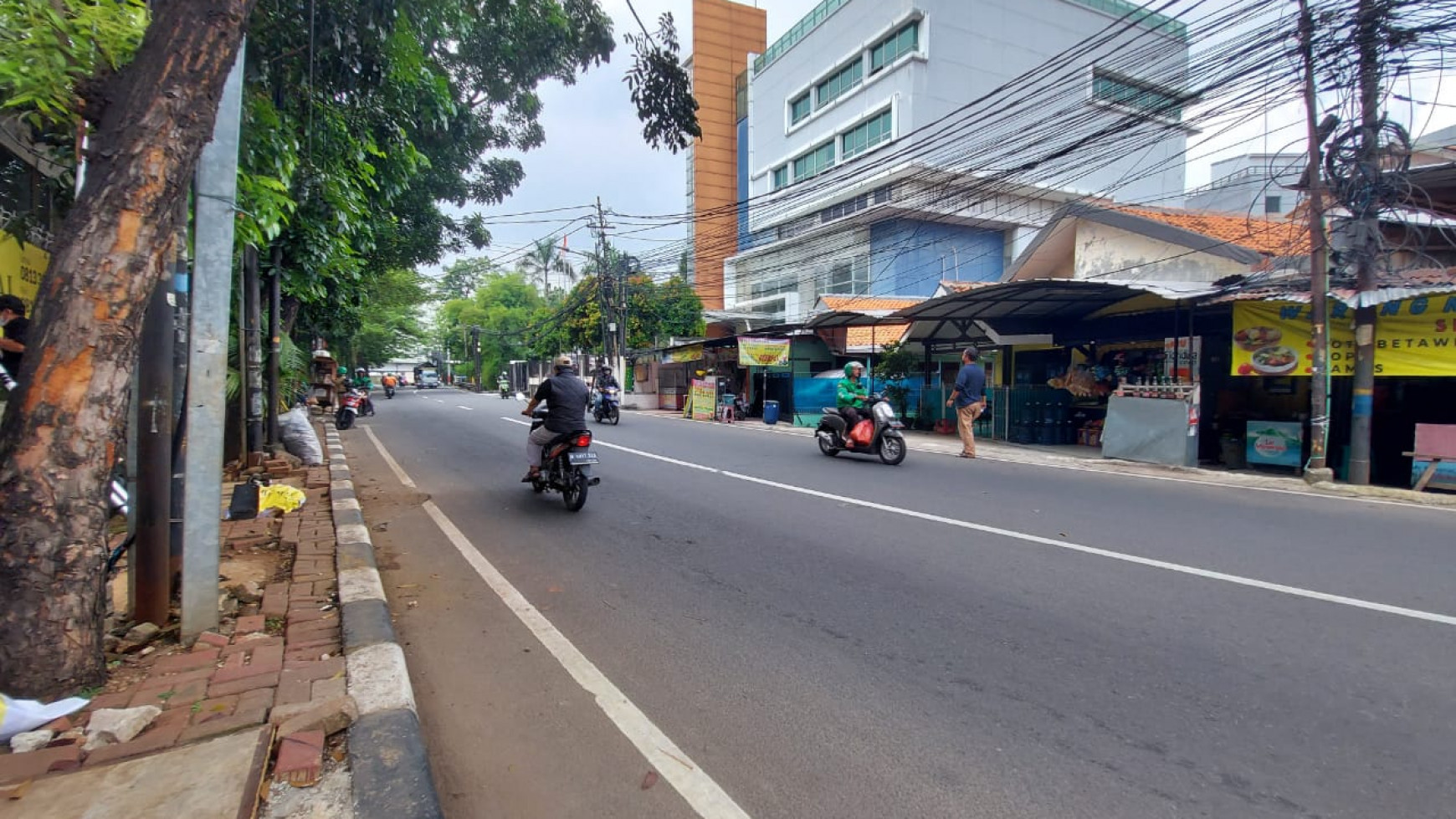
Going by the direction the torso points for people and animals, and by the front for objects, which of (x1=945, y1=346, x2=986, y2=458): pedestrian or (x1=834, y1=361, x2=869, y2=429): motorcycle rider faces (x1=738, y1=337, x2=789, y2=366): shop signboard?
the pedestrian

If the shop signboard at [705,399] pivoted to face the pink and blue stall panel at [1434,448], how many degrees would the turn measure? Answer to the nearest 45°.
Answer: approximately 45° to its left

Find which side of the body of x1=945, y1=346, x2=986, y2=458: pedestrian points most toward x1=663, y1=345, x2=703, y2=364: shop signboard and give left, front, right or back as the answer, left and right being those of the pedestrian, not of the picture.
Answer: front

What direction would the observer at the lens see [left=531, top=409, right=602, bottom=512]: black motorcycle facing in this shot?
facing away from the viewer and to the left of the viewer

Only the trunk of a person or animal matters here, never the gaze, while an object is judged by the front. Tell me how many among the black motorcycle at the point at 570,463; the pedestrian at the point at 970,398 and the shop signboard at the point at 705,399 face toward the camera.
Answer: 1

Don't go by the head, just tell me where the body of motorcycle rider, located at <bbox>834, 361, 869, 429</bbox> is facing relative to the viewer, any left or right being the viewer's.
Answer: facing the viewer and to the right of the viewer

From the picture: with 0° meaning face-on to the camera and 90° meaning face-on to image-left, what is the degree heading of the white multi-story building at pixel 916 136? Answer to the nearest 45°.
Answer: approximately 45°

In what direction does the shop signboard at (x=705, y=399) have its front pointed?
toward the camera

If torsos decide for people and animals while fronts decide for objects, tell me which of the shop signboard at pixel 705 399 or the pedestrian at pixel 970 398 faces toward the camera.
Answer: the shop signboard

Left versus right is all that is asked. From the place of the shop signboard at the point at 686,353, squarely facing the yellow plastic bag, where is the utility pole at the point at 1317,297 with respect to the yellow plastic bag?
left

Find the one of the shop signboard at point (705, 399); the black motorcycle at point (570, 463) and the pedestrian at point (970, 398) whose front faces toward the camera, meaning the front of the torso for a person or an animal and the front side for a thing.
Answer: the shop signboard

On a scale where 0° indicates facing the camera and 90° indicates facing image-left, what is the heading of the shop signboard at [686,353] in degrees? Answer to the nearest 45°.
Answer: approximately 45°

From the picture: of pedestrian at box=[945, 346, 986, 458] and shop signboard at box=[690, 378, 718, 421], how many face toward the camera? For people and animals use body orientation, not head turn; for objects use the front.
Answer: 1

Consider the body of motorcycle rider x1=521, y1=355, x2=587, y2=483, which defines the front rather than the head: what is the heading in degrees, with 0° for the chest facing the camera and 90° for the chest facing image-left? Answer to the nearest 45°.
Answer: approximately 135°

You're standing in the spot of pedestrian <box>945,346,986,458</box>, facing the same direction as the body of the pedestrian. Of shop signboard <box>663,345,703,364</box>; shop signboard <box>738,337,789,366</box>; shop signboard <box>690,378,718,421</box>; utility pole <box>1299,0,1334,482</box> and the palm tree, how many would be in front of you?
4

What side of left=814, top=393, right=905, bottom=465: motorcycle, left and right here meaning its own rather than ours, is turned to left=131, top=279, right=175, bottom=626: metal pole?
right
